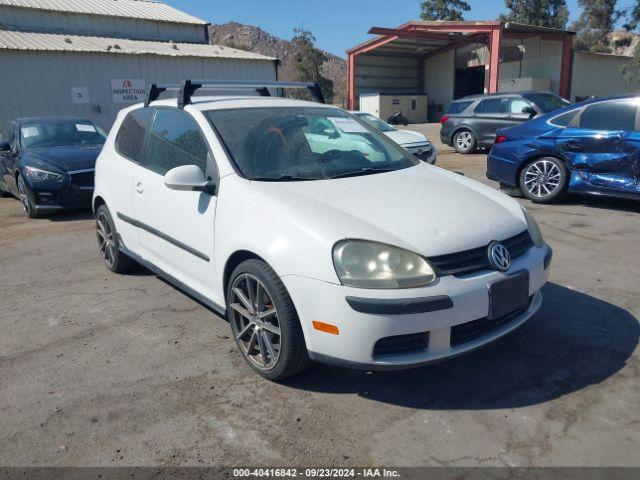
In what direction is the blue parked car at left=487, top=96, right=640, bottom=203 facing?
to the viewer's right

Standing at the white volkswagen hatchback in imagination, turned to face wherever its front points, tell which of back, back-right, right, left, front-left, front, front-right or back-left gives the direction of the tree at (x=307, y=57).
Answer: back-left

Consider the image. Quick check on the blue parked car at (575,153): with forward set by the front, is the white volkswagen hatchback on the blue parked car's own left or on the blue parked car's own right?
on the blue parked car's own right

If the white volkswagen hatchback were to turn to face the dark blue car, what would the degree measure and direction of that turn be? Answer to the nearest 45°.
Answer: approximately 180°

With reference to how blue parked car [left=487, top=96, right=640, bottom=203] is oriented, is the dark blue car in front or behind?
behind

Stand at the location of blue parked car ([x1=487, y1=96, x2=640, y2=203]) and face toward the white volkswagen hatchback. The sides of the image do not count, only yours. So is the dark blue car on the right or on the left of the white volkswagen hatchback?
right

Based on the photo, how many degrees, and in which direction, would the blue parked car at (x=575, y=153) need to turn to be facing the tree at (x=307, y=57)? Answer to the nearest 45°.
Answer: approximately 135° to its left

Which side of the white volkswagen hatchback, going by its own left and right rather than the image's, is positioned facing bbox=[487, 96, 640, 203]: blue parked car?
left
